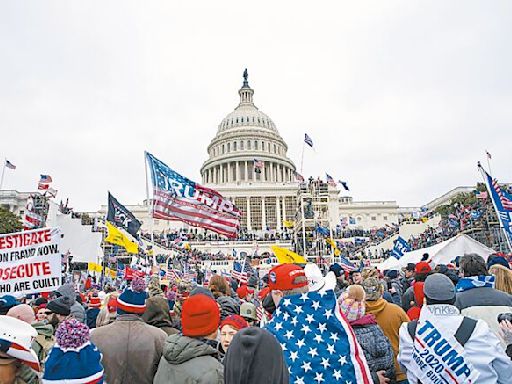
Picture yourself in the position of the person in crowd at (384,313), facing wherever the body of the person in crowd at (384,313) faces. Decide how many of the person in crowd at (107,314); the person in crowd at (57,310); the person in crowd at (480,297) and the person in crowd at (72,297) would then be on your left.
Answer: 3

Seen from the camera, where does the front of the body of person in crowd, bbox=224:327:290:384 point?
away from the camera

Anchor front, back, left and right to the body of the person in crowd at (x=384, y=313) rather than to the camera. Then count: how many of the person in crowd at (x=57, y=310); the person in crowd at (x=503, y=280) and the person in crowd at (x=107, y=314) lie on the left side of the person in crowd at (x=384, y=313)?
2

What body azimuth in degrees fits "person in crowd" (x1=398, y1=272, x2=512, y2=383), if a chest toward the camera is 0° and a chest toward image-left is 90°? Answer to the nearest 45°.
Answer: approximately 180°

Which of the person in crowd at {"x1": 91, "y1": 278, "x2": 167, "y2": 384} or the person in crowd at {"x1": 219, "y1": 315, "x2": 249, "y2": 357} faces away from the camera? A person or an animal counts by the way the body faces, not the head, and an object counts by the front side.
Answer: the person in crowd at {"x1": 91, "y1": 278, "x2": 167, "y2": 384}

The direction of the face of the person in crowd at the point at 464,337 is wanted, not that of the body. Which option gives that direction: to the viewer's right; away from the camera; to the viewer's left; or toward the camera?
away from the camera

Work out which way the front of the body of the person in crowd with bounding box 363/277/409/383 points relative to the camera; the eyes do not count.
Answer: away from the camera

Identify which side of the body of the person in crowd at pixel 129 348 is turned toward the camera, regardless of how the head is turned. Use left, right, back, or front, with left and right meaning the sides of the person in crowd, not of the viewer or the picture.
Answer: back

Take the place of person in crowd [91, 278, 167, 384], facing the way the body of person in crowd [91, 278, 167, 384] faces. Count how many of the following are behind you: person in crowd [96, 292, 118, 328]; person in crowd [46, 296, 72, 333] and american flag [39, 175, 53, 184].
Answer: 0

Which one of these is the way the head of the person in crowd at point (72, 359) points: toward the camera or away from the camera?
away from the camera

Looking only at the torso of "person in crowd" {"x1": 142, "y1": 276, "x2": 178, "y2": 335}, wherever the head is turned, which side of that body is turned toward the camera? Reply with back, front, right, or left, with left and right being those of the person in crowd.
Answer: back

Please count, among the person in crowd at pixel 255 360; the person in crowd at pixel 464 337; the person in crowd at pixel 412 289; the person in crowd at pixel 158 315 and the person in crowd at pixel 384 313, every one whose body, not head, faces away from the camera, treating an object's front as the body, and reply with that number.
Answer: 5

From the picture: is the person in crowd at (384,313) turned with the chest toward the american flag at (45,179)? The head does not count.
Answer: no

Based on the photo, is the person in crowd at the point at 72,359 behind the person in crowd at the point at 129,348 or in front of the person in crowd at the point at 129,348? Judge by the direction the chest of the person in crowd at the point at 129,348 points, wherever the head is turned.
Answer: behind

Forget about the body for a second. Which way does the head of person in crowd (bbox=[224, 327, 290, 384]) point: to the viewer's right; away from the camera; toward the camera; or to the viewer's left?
away from the camera

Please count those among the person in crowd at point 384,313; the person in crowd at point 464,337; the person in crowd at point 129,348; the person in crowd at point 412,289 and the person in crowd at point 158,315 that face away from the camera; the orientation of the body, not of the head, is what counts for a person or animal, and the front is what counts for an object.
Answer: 5
